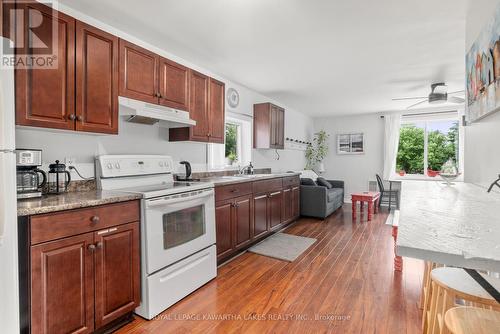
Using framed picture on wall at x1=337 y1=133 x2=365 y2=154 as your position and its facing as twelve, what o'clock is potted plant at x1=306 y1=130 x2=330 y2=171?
The potted plant is roughly at 3 o'clock from the framed picture on wall.

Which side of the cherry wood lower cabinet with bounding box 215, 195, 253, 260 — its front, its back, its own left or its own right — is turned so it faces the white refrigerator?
right

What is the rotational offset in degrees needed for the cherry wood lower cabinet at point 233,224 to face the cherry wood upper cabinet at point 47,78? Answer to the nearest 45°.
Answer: approximately 90° to its right

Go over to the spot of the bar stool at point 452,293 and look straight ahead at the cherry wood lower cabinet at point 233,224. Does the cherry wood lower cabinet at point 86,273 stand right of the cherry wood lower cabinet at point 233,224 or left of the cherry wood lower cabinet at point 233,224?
left

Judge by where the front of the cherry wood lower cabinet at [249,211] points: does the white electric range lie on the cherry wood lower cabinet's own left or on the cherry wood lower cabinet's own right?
on the cherry wood lower cabinet's own right

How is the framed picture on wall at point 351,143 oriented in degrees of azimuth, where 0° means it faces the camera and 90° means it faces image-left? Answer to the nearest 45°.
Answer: approximately 0°

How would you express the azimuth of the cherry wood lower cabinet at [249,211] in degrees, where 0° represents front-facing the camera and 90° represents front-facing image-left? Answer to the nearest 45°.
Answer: approximately 315°
